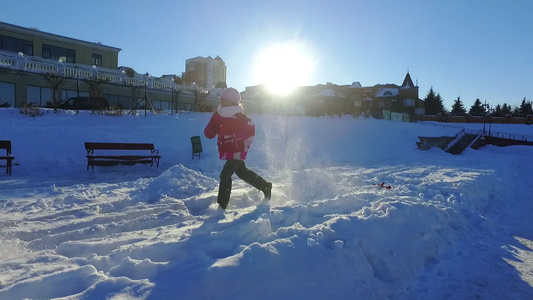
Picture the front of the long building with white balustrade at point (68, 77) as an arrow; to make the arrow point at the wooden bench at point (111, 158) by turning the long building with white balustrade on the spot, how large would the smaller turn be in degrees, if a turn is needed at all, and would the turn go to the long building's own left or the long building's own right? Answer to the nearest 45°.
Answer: approximately 45° to the long building's own right

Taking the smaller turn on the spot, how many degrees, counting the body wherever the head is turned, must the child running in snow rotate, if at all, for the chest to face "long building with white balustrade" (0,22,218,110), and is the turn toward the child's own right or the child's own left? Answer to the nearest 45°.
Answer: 0° — they already face it

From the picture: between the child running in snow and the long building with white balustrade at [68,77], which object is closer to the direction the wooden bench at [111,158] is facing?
the child running in snow

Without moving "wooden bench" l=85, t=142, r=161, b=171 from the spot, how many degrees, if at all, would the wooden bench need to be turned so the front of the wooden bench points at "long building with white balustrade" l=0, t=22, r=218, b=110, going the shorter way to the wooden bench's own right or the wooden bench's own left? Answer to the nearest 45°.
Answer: approximately 180°

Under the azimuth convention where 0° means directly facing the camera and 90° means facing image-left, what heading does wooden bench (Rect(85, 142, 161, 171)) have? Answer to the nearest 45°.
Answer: approximately 0°

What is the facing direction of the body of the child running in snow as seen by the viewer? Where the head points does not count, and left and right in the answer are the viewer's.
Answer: facing away from the viewer and to the left of the viewer

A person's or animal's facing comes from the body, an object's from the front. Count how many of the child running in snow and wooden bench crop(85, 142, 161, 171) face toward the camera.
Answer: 1
